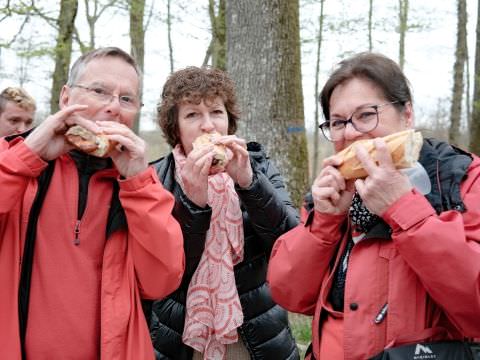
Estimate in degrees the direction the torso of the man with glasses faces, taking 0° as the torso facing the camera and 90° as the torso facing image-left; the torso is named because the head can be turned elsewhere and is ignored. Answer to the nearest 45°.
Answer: approximately 0°

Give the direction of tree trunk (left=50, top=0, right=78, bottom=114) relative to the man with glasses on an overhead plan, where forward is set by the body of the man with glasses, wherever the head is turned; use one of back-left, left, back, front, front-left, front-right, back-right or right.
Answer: back

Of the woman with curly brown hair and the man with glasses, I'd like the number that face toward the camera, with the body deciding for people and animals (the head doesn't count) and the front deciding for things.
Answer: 2

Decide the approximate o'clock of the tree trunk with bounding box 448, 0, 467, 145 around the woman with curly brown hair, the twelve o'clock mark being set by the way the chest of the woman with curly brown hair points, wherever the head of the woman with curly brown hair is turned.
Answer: The tree trunk is roughly at 7 o'clock from the woman with curly brown hair.

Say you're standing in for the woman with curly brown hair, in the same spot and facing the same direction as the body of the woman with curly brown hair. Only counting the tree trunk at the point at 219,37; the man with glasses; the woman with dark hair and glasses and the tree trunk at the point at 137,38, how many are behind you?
2

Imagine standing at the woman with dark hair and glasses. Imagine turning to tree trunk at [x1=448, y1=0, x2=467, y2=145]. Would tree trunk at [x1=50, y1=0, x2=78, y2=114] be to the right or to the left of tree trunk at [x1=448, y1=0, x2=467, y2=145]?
left

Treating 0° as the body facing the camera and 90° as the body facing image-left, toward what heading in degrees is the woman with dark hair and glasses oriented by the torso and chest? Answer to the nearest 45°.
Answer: approximately 45°

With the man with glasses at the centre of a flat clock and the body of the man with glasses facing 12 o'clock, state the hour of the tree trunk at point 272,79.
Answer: The tree trunk is roughly at 7 o'clock from the man with glasses.

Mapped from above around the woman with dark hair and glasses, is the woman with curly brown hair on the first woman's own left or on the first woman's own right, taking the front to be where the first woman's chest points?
on the first woman's own right

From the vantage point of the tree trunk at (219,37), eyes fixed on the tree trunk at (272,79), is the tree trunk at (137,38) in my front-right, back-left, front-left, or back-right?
back-right

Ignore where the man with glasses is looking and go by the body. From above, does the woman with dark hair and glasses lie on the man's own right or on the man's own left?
on the man's own left
